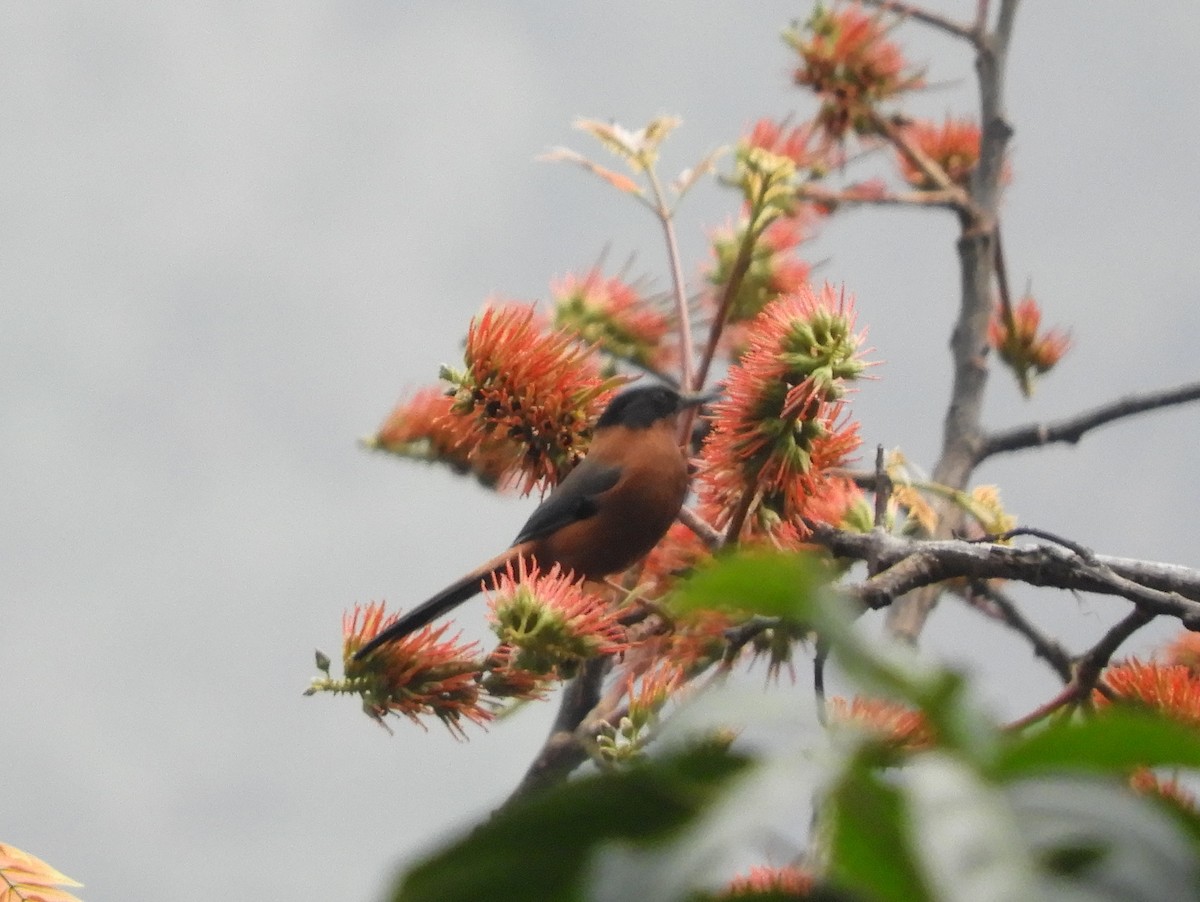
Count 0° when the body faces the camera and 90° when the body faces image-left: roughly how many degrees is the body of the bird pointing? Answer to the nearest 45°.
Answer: approximately 270°
